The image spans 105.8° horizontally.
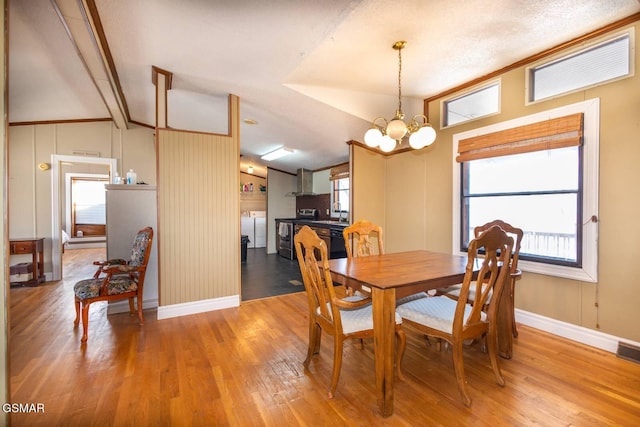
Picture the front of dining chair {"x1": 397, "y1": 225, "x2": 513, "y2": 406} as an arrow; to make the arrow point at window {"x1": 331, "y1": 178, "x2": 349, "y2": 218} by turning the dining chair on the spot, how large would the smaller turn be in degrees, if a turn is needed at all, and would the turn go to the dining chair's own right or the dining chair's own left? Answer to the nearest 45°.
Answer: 0° — it already faces it

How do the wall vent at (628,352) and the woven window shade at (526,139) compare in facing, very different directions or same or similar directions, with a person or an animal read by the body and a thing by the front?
same or similar directions

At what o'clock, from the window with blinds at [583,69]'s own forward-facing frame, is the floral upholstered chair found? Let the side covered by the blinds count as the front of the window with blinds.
The floral upholstered chair is roughly at 12 o'clock from the window with blinds.

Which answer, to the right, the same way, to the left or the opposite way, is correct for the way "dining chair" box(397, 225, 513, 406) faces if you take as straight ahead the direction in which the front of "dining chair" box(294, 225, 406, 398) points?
to the left

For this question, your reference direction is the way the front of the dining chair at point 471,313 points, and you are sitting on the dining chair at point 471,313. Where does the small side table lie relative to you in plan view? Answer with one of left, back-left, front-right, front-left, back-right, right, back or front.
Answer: front-left

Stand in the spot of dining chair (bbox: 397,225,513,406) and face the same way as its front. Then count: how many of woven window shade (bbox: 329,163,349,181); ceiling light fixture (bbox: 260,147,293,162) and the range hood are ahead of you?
3

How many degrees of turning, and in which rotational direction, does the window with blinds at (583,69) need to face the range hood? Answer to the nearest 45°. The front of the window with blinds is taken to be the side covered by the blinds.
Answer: approximately 45° to its right

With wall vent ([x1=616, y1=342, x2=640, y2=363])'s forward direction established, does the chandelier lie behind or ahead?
ahead

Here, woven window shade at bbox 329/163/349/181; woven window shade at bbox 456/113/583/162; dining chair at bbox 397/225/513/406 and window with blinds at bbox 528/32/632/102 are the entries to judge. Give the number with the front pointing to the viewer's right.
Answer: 0

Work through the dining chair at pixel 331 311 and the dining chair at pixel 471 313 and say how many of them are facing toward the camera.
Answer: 0

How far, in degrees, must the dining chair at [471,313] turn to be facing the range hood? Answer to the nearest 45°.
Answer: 0° — it already faces it

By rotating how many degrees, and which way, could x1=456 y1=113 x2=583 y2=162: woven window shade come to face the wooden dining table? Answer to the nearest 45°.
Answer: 0° — it already faces it

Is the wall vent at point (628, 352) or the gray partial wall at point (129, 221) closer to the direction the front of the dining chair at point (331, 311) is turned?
the wall vent

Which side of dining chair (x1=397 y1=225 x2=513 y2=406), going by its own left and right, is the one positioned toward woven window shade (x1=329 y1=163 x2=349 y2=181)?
front

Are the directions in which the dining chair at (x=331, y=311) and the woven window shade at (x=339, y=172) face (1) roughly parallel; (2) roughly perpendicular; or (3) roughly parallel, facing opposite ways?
roughly parallel, facing opposite ways

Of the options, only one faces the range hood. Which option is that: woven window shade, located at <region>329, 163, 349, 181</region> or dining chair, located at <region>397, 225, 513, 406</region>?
the dining chair

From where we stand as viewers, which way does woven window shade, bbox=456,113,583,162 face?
facing the viewer and to the left of the viewer
